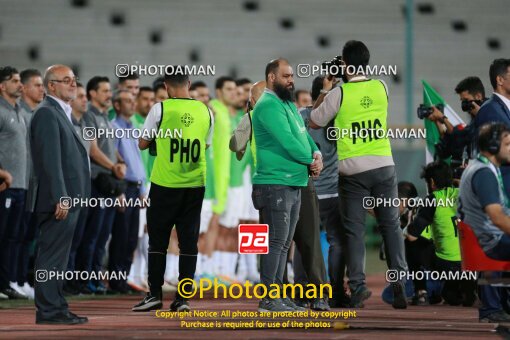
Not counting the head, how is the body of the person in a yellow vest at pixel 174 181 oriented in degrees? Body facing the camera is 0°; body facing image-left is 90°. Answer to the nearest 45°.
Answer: approximately 135°

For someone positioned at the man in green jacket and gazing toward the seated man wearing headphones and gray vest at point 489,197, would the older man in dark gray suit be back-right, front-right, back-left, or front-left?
back-right

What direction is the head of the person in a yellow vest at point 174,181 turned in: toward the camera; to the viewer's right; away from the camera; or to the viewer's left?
away from the camera

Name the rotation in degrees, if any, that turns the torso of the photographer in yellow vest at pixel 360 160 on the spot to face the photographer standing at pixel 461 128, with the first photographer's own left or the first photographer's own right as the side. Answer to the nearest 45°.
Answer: approximately 90° to the first photographer's own right

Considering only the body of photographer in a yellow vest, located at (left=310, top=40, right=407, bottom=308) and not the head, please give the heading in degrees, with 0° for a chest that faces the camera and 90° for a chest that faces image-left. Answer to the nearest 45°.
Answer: approximately 135°
